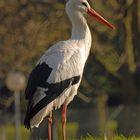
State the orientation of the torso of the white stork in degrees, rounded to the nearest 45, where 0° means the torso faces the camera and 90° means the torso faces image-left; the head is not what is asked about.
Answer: approximately 270°
